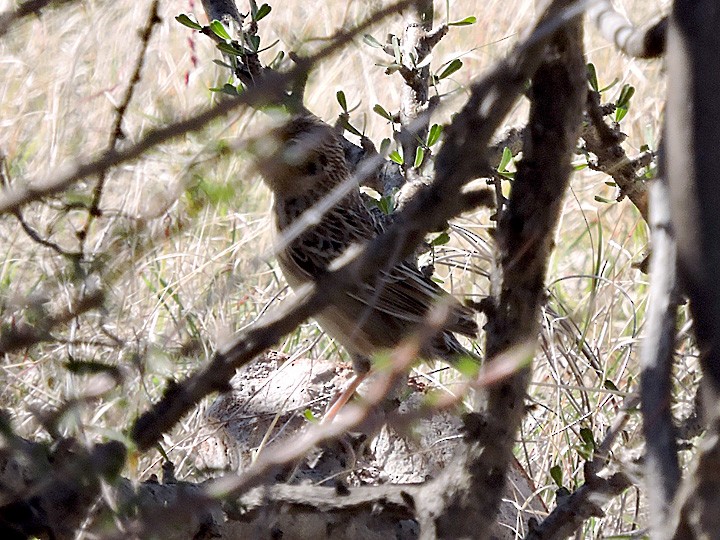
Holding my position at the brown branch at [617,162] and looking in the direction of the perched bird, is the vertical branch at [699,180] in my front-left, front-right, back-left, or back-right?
back-left

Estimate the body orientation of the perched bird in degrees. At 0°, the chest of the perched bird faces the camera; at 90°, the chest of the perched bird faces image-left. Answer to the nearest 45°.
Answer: approximately 90°
